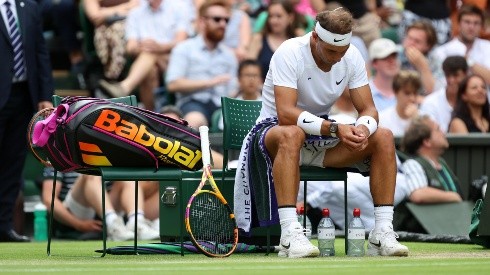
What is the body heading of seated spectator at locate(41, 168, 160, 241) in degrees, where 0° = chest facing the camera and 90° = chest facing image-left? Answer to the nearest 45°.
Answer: approximately 270°

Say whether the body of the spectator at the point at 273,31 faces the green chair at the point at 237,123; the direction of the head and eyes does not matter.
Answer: yes

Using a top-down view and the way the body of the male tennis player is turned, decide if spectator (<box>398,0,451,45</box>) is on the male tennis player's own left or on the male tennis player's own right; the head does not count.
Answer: on the male tennis player's own left

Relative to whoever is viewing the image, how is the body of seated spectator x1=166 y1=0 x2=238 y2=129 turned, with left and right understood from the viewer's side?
facing the viewer and to the right of the viewer

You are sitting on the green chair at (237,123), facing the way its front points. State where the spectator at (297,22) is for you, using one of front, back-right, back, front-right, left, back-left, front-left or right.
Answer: back-left

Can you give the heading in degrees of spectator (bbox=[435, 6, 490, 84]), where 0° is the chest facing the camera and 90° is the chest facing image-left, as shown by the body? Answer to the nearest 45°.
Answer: approximately 0°

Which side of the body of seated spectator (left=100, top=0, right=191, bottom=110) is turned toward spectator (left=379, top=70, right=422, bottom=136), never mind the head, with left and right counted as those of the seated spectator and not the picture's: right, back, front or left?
left

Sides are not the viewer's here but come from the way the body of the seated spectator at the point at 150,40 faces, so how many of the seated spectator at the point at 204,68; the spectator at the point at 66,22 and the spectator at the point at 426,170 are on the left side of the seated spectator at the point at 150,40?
2
